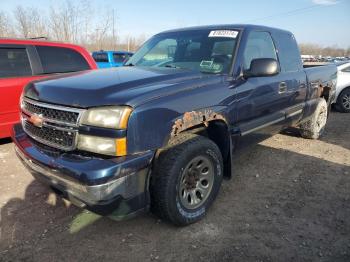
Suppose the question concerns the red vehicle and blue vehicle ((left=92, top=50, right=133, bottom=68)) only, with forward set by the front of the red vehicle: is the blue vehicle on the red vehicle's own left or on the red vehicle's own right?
on the red vehicle's own right

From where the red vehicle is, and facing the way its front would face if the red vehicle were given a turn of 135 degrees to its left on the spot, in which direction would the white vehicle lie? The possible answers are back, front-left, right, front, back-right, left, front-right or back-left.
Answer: front-left

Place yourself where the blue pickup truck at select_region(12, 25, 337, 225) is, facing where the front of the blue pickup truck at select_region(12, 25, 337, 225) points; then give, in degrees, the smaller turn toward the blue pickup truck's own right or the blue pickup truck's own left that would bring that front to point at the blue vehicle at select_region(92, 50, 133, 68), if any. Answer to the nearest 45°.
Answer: approximately 135° to the blue pickup truck's own right

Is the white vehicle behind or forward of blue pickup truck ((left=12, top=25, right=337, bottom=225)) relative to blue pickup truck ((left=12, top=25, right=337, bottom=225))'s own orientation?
behind

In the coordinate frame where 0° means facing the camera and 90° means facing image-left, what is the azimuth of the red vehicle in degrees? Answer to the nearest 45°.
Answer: approximately 90°

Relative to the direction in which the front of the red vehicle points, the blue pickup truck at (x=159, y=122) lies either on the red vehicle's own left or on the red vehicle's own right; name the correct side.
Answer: on the red vehicle's own left

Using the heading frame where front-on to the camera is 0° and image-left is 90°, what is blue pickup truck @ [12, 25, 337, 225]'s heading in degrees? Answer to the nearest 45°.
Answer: approximately 45°
